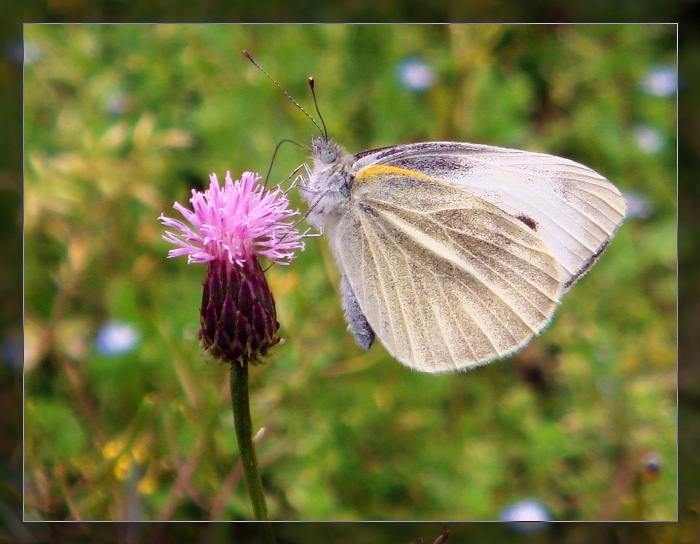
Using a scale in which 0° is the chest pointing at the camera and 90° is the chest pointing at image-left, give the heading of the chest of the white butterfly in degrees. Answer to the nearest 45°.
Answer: approximately 90°

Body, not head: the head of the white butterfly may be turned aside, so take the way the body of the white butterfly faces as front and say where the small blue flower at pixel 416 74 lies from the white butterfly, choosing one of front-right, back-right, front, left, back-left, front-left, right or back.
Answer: right

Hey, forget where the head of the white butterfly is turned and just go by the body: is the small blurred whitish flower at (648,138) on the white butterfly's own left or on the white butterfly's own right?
on the white butterfly's own right

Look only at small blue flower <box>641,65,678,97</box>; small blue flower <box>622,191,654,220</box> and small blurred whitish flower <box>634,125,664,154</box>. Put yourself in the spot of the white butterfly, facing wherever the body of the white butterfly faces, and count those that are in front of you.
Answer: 0

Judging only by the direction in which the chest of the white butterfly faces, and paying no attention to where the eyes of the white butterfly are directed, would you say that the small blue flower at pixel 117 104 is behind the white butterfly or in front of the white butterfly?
in front

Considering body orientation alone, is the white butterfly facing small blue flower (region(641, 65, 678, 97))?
no

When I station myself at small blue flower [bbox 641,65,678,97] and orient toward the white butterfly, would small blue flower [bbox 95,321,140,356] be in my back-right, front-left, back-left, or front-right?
front-right

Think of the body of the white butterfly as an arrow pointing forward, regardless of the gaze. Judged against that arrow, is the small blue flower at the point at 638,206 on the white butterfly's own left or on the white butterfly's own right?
on the white butterfly's own right
